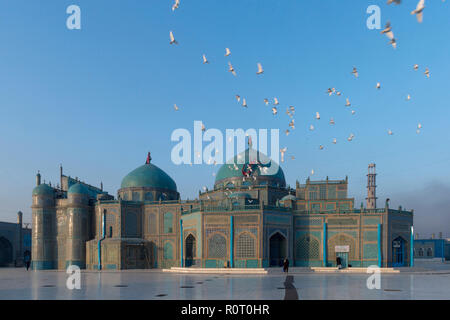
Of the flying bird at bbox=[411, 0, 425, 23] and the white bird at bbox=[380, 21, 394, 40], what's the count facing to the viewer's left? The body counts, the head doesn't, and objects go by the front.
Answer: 2

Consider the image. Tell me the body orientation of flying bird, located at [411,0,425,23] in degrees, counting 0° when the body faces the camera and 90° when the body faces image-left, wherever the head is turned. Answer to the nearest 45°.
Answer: approximately 90°

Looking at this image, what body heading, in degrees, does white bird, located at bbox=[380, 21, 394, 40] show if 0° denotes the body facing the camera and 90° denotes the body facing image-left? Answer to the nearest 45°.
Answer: approximately 90°
